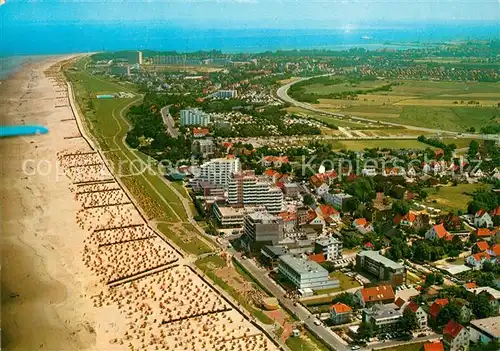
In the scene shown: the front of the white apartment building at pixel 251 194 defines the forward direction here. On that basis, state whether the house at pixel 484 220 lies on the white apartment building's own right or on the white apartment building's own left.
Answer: on the white apartment building's own left
